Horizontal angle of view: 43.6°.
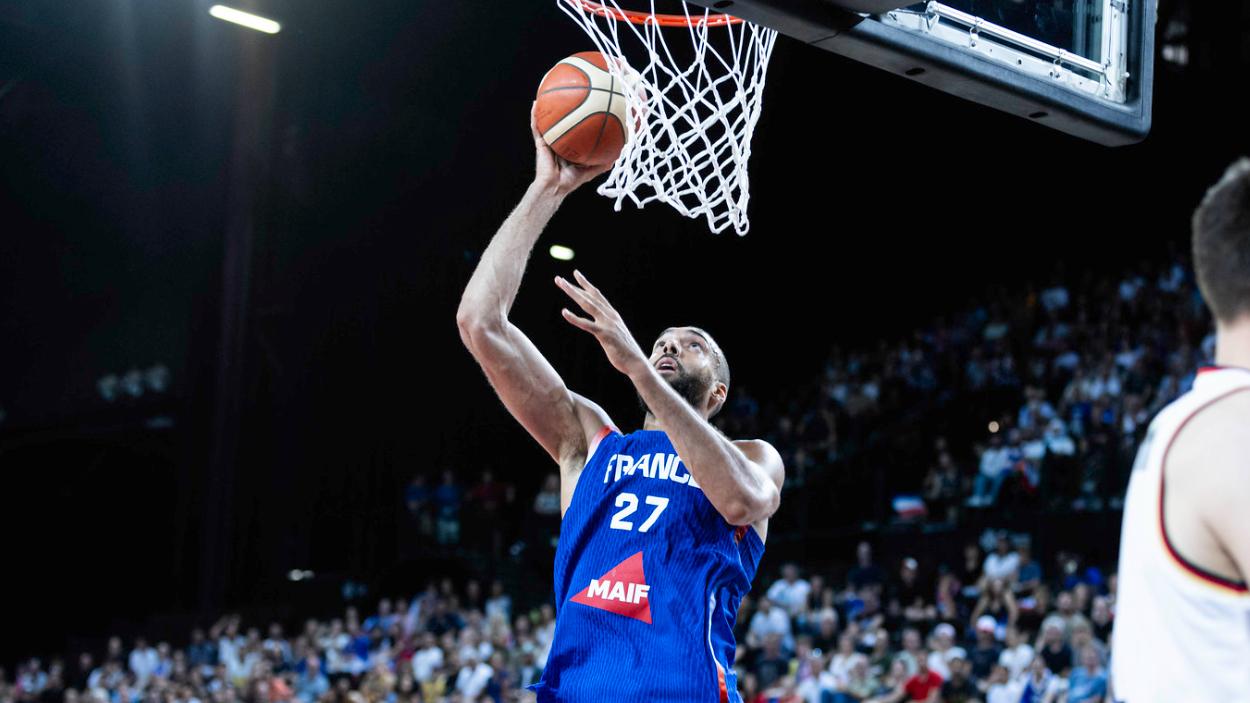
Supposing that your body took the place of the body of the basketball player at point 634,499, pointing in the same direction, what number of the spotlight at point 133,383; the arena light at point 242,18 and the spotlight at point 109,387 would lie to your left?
0

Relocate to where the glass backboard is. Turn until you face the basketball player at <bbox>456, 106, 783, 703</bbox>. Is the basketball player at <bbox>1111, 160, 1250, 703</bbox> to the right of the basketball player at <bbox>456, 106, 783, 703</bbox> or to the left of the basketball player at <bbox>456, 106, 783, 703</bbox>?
left

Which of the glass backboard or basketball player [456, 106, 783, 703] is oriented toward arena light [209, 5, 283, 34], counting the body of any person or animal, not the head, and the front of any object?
the glass backboard

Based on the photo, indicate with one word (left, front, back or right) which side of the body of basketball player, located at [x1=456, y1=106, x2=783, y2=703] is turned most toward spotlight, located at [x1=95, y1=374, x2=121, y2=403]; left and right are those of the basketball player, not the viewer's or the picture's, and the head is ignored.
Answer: right

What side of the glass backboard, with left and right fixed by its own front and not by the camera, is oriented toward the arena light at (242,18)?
front

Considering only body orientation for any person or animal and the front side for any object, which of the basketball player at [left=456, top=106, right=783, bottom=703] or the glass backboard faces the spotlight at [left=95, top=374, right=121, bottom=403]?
the glass backboard

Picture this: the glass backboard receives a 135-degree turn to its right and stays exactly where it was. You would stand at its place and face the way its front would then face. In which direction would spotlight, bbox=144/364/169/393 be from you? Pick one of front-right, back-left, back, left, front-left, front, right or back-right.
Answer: back-left

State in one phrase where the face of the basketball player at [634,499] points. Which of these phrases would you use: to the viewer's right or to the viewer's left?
to the viewer's left

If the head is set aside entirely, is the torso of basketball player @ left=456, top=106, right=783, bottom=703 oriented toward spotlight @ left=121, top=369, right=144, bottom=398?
no

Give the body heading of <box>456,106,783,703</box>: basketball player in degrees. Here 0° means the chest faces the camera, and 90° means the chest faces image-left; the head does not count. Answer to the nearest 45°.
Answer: approximately 45°

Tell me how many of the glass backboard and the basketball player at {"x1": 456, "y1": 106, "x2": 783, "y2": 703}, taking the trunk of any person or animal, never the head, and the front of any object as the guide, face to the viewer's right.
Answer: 0

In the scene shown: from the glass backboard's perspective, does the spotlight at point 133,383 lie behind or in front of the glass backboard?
in front
